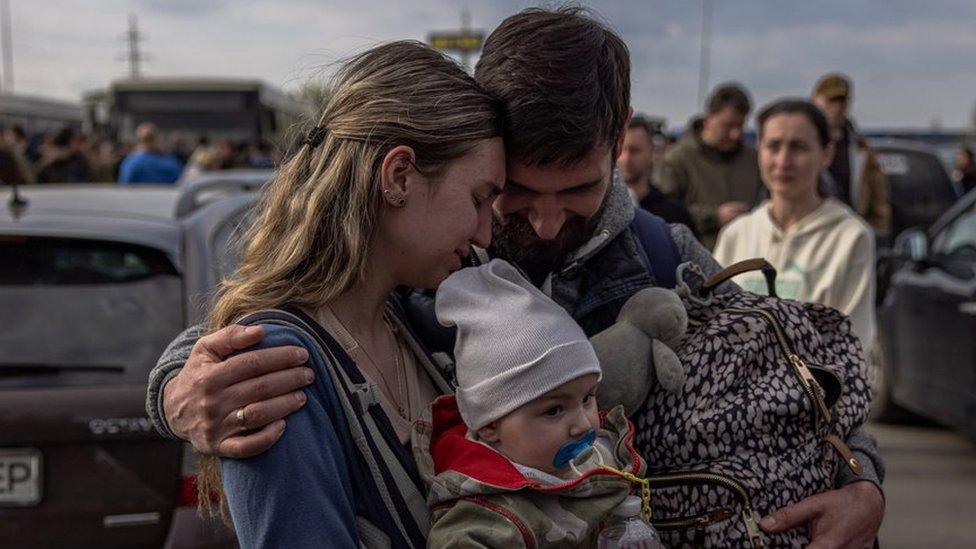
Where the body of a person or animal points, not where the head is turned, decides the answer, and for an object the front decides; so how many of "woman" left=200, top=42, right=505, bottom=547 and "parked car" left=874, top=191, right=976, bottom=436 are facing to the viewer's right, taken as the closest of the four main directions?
1

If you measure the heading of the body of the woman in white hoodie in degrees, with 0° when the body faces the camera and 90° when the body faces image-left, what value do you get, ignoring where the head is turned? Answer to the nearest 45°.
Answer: approximately 45°

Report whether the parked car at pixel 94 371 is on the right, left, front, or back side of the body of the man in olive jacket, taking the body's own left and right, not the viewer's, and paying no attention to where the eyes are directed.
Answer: right

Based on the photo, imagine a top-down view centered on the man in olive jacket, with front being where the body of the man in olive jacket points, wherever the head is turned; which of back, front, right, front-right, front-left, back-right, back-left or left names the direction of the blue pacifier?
front-right

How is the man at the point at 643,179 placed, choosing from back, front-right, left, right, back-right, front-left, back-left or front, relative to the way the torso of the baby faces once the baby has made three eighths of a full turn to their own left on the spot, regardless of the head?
front

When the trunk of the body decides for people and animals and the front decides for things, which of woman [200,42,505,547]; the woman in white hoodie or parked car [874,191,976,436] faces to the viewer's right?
the woman

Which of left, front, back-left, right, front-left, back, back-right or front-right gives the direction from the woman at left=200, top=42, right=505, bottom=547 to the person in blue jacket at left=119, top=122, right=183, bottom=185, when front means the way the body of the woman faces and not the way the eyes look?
left

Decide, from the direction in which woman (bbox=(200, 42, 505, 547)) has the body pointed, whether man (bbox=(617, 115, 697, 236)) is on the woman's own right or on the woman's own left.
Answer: on the woman's own left

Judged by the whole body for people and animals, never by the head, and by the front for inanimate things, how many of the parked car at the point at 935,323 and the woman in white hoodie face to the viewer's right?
0

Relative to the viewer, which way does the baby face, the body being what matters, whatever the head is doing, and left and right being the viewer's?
facing the viewer and to the right of the viewer

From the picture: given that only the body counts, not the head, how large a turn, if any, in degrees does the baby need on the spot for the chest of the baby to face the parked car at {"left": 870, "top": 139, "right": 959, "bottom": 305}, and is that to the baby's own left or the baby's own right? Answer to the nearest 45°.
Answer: approximately 135° to the baby's own left

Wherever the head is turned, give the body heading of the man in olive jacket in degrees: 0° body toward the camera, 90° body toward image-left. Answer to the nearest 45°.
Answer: approximately 315°
